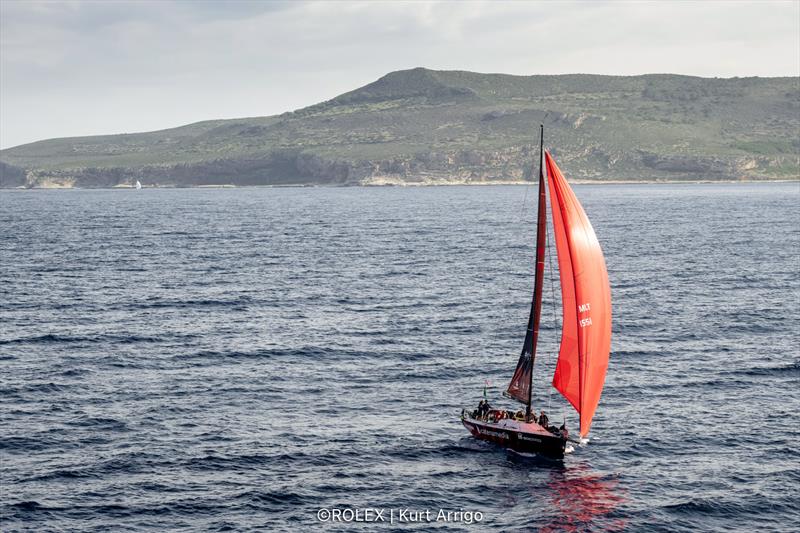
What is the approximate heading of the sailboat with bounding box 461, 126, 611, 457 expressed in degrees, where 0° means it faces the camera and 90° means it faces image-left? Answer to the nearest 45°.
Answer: approximately 315°
